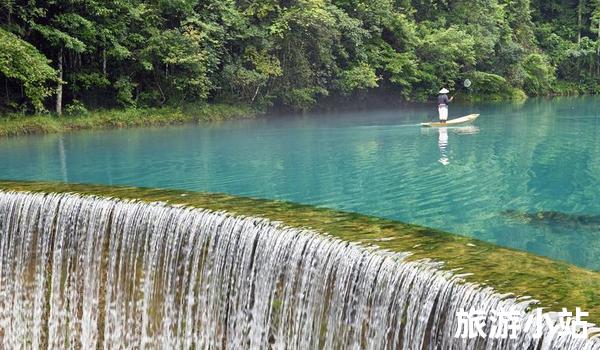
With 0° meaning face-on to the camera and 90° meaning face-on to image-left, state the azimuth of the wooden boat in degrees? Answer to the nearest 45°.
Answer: approximately 270°

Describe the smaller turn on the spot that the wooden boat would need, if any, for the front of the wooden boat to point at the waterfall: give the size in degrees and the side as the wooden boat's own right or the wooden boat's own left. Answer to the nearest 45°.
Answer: approximately 90° to the wooden boat's own right
